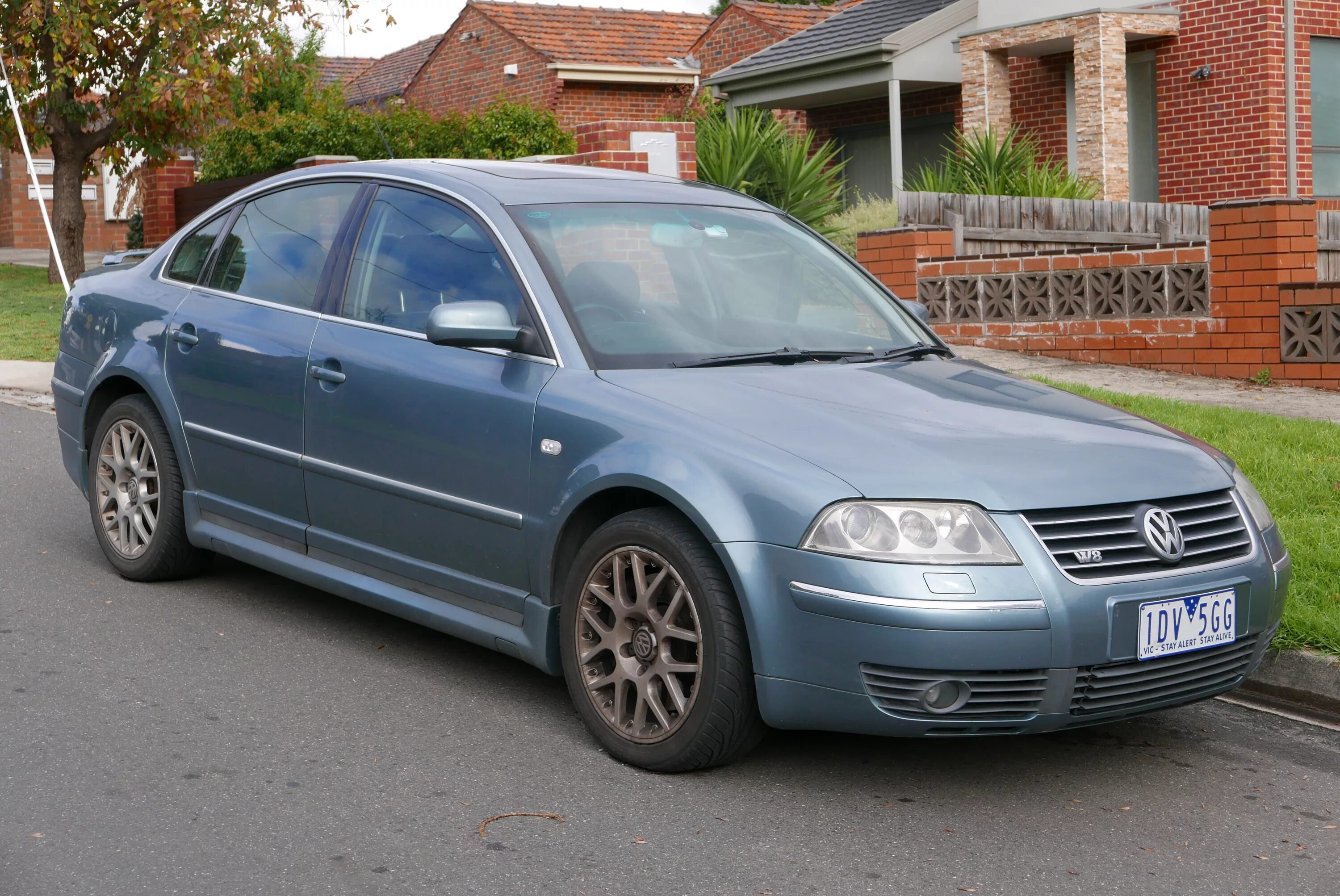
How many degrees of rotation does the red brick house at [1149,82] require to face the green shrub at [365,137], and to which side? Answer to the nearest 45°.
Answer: approximately 45° to its right

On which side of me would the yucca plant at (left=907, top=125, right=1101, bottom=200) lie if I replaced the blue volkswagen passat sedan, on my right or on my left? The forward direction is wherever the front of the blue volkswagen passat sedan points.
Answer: on my left

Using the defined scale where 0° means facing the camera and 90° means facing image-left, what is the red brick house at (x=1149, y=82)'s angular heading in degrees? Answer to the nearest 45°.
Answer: approximately 45°

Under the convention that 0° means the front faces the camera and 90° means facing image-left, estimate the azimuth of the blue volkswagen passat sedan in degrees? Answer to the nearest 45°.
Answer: approximately 315°

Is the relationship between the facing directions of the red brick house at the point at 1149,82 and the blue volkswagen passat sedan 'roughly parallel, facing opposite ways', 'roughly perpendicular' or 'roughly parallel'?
roughly perpendicular

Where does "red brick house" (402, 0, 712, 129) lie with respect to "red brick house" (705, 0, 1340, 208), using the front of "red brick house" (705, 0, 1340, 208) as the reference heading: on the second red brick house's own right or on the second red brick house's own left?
on the second red brick house's own right

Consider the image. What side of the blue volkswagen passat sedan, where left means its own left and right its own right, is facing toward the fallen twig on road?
right

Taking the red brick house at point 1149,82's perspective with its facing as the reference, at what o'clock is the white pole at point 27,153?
The white pole is roughly at 1 o'clock from the red brick house.
